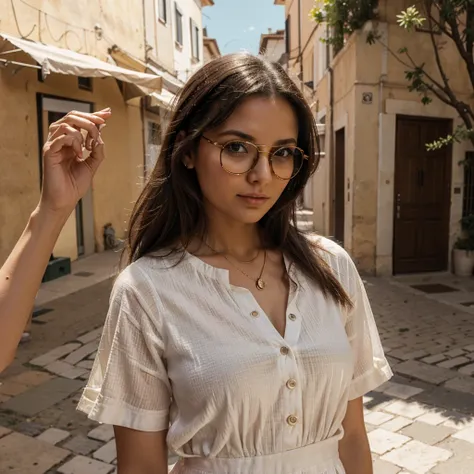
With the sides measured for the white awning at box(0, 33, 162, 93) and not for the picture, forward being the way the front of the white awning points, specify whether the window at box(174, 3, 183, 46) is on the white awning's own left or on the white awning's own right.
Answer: on the white awning's own left

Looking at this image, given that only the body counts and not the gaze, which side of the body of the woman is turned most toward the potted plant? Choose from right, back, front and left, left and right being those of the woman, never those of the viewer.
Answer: left

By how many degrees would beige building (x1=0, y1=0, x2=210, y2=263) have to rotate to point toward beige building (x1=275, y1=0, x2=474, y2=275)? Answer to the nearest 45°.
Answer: approximately 45° to its left

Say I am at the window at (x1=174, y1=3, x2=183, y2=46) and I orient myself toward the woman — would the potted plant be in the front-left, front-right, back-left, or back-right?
front-left

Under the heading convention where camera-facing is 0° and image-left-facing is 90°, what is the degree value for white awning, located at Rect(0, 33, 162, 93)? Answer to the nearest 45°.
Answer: approximately 315°

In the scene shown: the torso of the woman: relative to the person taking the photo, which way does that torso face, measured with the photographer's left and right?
facing the viewer and to the right of the viewer

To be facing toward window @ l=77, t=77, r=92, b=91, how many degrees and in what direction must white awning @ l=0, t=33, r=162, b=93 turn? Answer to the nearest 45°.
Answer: approximately 135° to its left
